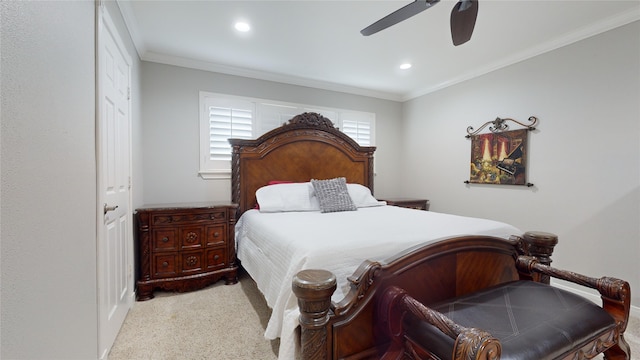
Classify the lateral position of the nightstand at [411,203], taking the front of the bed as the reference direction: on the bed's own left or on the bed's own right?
on the bed's own left

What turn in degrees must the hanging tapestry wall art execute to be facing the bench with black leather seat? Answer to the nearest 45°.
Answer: approximately 45° to its left

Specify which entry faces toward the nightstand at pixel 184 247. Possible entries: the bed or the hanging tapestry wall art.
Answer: the hanging tapestry wall art

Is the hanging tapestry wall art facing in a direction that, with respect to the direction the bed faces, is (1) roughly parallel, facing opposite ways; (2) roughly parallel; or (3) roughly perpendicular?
roughly perpendicular

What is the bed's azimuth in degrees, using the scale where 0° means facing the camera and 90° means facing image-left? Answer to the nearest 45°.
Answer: approximately 315°

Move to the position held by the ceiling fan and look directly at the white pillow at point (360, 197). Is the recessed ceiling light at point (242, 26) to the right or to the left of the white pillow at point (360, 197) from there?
left

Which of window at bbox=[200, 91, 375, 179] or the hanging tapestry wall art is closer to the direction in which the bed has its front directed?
the hanging tapestry wall art

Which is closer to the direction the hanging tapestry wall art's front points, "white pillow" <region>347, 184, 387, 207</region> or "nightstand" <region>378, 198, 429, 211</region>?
the white pillow

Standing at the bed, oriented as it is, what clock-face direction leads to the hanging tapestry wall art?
The hanging tapestry wall art is roughly at 9 o'clock from the bed.

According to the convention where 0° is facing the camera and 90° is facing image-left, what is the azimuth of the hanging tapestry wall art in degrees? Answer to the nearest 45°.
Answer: approximately 45°

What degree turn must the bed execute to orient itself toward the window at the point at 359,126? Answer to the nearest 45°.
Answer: approximately 135° to its left
